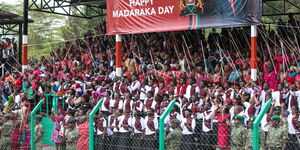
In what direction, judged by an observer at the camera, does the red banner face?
facing the viewer

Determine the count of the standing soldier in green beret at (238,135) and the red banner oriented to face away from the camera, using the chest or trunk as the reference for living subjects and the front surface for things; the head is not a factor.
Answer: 0

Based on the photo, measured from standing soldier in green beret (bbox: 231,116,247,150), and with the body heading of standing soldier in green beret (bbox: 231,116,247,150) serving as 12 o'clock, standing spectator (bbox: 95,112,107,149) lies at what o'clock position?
standing spectator (bbox: 95,112,107,149) is roughly at 2 o'clock from standing soldier in green beret (bbox: 231,116,247,150).

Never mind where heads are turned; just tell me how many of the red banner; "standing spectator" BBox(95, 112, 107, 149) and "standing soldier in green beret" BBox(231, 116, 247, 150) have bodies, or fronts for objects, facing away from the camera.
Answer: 0

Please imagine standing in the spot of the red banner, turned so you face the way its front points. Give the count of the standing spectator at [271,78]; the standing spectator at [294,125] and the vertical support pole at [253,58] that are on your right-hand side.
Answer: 0

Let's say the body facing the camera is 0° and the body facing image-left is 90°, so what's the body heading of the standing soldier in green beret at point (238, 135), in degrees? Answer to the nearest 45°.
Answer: approximately 45°

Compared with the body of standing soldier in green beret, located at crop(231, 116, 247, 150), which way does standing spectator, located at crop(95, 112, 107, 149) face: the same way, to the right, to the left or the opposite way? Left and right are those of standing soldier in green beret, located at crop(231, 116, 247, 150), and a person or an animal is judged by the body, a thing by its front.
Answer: the same way

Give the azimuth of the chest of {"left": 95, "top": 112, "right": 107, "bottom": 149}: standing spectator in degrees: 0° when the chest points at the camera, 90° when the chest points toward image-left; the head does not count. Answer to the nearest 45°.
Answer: approximately 45°

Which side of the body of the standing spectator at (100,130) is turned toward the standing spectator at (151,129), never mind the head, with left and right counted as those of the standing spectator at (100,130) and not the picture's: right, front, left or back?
left

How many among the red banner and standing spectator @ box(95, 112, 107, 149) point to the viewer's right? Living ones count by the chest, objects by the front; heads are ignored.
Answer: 0

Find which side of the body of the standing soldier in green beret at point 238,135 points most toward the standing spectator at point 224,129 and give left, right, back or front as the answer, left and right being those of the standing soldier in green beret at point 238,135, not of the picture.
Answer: right

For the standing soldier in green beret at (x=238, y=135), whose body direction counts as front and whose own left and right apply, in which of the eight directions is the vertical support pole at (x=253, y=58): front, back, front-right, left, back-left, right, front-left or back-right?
back-right

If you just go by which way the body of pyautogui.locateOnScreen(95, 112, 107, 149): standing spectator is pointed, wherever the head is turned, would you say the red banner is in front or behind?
behind

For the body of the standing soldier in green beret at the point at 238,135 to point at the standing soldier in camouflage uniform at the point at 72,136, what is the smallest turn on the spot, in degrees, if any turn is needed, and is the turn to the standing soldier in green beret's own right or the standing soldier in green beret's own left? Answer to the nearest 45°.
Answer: approximately 45° to the standing soldier in green beret's own right

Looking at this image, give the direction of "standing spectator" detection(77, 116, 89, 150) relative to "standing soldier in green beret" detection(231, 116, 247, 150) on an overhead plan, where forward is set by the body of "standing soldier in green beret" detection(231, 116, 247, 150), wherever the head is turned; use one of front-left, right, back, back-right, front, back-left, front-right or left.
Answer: front-right

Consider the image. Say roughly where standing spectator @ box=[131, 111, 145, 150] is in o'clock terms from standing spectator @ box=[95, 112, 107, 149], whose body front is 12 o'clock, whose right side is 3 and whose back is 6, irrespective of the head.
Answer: standing spectator @ box=[131, 111, 145, 150] is roughly at 8 o'clock from standing spectator @ box=[95, 112, 107, 149].
